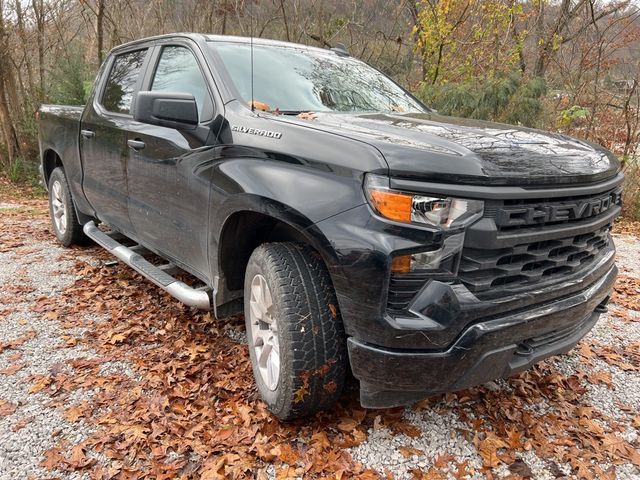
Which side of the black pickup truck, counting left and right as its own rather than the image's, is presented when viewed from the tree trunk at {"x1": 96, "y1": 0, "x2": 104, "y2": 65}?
back

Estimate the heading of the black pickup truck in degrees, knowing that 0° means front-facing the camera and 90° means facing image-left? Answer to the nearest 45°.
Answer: approximately 315°

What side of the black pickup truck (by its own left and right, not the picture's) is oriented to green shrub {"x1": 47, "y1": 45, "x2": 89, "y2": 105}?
back

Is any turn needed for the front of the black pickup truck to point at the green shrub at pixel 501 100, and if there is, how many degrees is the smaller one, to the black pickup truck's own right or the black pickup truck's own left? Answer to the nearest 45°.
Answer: approximately 135° to the black pickup truck's own left

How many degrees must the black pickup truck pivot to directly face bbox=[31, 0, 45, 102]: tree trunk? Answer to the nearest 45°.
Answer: approximately 180°

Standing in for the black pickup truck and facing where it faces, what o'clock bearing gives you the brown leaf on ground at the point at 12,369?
The brown leaf on ground is roughly at 3 o'clock from the black pickup truck.
